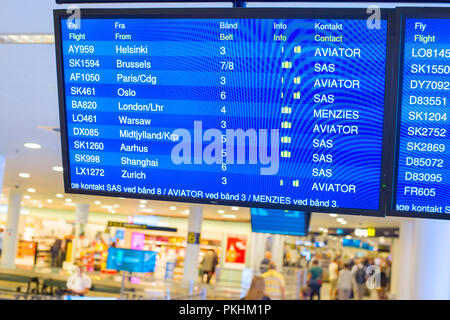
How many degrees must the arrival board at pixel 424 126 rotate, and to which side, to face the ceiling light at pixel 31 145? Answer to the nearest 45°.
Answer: approximately 135° to its right

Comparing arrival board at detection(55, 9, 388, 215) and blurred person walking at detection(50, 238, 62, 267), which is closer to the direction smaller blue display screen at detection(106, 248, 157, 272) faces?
the arrival board

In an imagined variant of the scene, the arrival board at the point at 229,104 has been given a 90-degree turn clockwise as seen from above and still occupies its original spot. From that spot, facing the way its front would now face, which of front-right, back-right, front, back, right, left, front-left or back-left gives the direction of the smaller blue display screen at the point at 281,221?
right

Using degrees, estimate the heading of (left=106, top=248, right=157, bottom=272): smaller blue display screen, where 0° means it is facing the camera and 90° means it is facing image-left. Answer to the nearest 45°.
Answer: approximately 0°

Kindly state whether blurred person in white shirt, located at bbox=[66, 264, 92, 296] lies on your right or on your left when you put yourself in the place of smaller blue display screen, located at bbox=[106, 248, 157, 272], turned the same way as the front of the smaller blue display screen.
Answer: on your right

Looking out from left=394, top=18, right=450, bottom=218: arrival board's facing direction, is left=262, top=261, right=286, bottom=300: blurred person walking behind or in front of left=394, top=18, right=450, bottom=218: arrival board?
behind

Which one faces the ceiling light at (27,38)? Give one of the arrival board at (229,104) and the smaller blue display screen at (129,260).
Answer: the smaller blue display screen

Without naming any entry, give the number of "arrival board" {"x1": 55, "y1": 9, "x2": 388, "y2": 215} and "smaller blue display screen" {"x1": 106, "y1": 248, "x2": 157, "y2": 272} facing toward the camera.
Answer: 2

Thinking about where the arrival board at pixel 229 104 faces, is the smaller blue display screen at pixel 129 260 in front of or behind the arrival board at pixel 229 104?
behind
